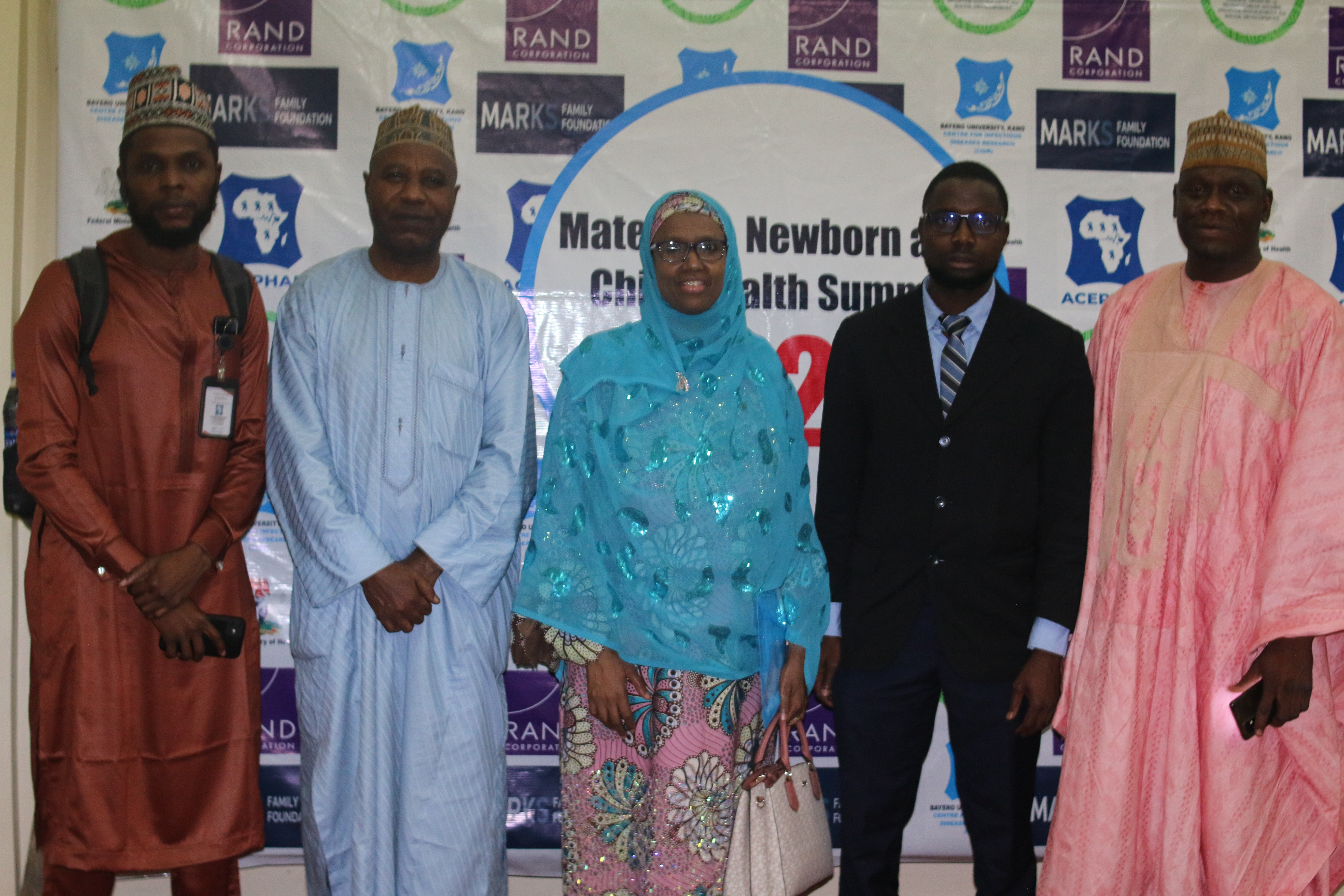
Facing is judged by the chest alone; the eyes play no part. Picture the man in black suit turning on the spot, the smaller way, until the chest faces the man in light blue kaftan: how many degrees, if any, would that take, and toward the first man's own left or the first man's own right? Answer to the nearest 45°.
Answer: approximately 90° to the first man's own right

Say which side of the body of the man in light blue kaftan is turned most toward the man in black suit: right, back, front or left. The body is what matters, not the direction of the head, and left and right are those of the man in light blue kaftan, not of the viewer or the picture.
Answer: left

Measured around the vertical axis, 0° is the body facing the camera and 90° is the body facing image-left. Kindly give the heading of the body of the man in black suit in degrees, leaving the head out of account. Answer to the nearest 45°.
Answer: approximately 0°

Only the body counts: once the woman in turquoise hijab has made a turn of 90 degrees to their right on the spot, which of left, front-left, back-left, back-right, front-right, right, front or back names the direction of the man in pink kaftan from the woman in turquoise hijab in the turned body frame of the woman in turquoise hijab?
back
